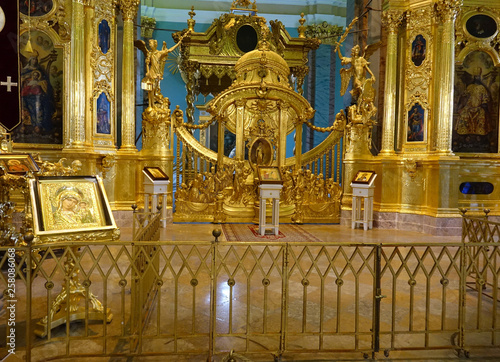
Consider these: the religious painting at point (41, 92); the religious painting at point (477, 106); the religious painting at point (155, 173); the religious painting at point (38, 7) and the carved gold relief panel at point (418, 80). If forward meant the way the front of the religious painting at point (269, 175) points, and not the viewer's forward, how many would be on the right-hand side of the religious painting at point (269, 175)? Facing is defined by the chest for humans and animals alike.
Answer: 3

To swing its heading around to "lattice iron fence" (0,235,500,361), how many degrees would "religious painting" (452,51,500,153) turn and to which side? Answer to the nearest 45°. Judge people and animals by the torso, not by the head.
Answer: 0° — it already faces it

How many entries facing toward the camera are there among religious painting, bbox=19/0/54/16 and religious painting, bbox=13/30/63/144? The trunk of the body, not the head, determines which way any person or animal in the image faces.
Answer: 2

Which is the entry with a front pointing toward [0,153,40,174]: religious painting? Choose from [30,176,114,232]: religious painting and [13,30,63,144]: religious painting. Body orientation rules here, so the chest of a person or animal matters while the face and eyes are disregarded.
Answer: [13,30,63,144]: religious painting

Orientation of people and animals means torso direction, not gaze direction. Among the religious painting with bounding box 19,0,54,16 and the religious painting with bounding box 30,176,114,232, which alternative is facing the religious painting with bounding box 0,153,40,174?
the religious painting with bounding box 19,0,54,16

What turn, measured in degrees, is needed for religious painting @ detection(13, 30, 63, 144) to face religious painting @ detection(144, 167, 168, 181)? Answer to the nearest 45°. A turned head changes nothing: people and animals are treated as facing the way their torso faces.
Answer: approximately 90° to its left
